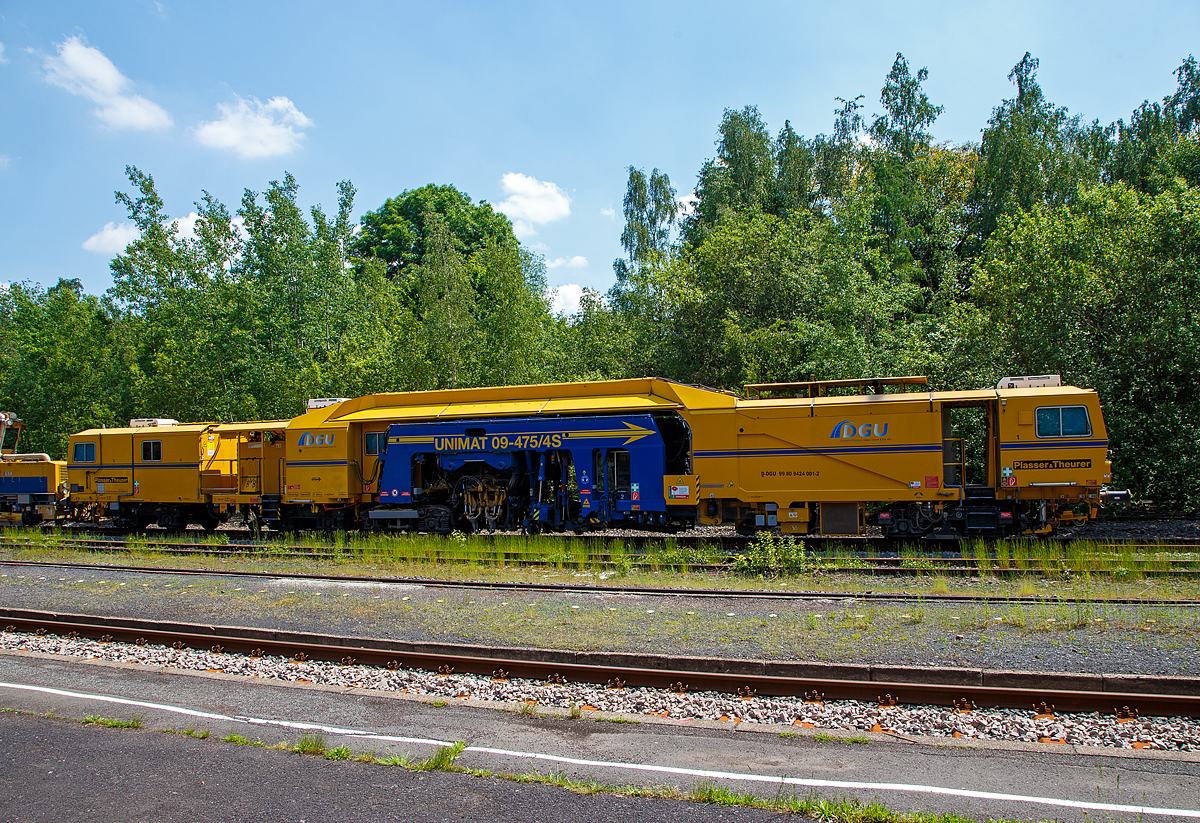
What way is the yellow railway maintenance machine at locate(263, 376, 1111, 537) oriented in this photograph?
to the viewer's right

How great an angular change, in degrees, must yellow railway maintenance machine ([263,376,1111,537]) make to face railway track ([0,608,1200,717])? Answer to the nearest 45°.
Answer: approximately 90° to its right

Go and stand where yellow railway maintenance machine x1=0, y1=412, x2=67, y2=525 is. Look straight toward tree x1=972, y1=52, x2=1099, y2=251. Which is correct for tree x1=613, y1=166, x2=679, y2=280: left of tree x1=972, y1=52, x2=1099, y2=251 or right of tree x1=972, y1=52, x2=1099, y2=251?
left

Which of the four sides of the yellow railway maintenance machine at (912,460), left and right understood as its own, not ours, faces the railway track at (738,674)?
right

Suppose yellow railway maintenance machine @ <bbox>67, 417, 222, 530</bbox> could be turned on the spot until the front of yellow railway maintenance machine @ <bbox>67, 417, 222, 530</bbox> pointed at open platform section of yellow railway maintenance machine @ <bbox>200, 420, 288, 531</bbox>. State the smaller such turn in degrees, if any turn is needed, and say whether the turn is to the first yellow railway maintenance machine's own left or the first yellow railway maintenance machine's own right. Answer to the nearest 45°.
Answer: approximately 135° to the first yellow railway maintenance machine's own left

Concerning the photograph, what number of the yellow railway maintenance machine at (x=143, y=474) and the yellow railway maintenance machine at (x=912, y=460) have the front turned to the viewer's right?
1

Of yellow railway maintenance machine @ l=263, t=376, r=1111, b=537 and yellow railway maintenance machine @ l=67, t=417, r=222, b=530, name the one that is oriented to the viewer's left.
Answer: yellow railway maintenance machine @ l=67, t=417, r=222, b=530

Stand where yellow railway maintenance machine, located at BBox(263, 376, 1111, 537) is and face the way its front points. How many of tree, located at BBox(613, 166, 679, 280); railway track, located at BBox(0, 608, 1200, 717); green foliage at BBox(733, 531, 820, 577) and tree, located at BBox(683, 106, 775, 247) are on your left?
2

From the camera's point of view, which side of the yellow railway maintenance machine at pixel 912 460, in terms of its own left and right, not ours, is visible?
right

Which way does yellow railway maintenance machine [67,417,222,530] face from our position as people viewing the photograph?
facing to the left of the viewer
